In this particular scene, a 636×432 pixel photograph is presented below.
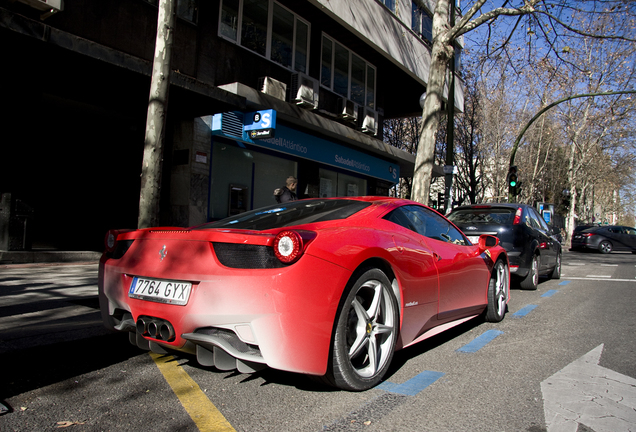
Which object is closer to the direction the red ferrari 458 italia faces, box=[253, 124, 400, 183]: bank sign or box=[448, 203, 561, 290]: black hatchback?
the black hatchback

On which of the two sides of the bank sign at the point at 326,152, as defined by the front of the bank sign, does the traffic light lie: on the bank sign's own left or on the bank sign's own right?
on the bank sign's own left

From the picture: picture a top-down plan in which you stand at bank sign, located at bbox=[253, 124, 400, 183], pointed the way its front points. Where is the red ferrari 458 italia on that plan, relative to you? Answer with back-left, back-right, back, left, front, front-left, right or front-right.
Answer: front-right

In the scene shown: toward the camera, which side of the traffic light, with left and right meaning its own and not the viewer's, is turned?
front

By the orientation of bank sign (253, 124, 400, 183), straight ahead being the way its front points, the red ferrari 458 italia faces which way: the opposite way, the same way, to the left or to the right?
to the left

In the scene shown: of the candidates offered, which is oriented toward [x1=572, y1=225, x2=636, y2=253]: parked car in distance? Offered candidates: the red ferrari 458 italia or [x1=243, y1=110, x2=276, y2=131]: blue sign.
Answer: the red ferrari 458 italia

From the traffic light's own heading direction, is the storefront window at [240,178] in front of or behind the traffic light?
in front

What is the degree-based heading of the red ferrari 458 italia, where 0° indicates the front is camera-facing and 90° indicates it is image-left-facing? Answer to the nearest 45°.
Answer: approximately 225°

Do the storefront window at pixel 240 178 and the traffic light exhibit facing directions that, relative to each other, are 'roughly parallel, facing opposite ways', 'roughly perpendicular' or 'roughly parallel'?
roughly perpendicular

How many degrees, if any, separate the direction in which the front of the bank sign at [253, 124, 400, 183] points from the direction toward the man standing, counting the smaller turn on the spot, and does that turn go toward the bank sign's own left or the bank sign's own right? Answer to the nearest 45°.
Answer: approximately 45° to the bank sign's own right

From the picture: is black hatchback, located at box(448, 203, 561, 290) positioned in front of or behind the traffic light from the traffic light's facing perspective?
in front

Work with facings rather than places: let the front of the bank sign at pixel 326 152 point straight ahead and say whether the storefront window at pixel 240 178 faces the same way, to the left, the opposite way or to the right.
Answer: the same way

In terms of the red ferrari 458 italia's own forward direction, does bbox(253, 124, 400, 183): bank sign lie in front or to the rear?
in front

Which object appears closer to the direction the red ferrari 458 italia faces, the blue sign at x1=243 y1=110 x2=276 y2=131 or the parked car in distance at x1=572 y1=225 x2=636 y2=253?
the parked car in distance

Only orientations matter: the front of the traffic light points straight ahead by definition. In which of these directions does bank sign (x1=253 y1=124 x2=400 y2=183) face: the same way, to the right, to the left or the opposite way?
to the left

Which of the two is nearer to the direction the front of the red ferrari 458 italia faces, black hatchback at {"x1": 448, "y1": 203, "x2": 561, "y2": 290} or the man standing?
the black hatchback

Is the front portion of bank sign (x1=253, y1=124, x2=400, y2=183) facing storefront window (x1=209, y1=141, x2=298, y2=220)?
no

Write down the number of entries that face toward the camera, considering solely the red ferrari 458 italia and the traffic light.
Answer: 1

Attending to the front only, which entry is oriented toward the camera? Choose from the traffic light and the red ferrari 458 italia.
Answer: the traffic light
